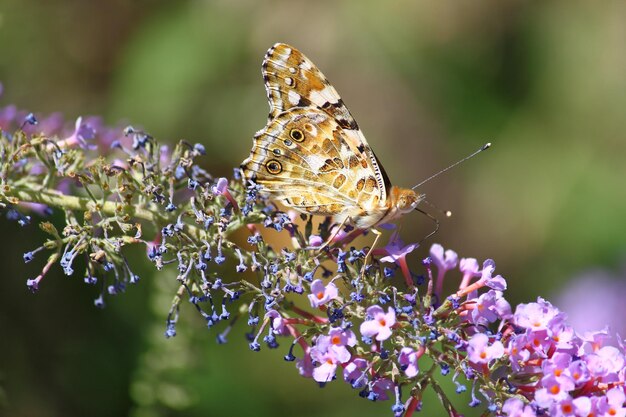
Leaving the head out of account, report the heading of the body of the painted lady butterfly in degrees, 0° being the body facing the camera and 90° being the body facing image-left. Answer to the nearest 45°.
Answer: approximately 270°
